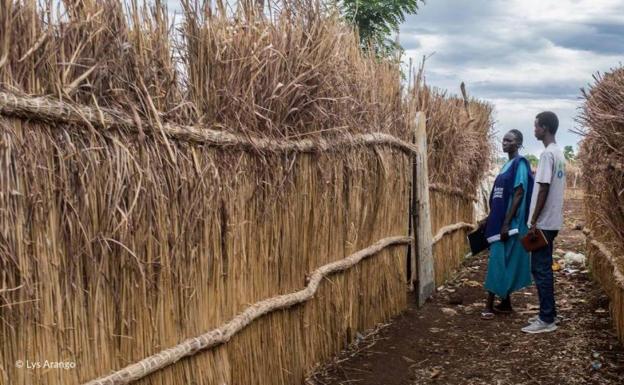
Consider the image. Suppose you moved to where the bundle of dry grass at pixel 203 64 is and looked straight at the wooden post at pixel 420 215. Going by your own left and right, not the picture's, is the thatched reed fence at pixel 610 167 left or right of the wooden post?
right

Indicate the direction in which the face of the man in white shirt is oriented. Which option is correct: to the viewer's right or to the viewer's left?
to the viewer's left

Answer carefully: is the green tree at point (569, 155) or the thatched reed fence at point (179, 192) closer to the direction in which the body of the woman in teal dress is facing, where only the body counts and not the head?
the thatched reed fence

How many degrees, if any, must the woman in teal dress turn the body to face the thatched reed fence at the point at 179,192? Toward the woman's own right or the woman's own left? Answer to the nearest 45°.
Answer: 0° — they already face it

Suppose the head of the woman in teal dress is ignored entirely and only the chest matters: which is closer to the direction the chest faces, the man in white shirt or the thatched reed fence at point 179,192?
the thatched reed fence

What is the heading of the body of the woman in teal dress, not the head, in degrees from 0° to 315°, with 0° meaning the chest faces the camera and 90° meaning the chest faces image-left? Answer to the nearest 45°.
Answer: approximately 45°

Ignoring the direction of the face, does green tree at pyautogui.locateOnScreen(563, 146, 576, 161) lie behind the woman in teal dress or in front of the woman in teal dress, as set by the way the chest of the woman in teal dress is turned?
behind
